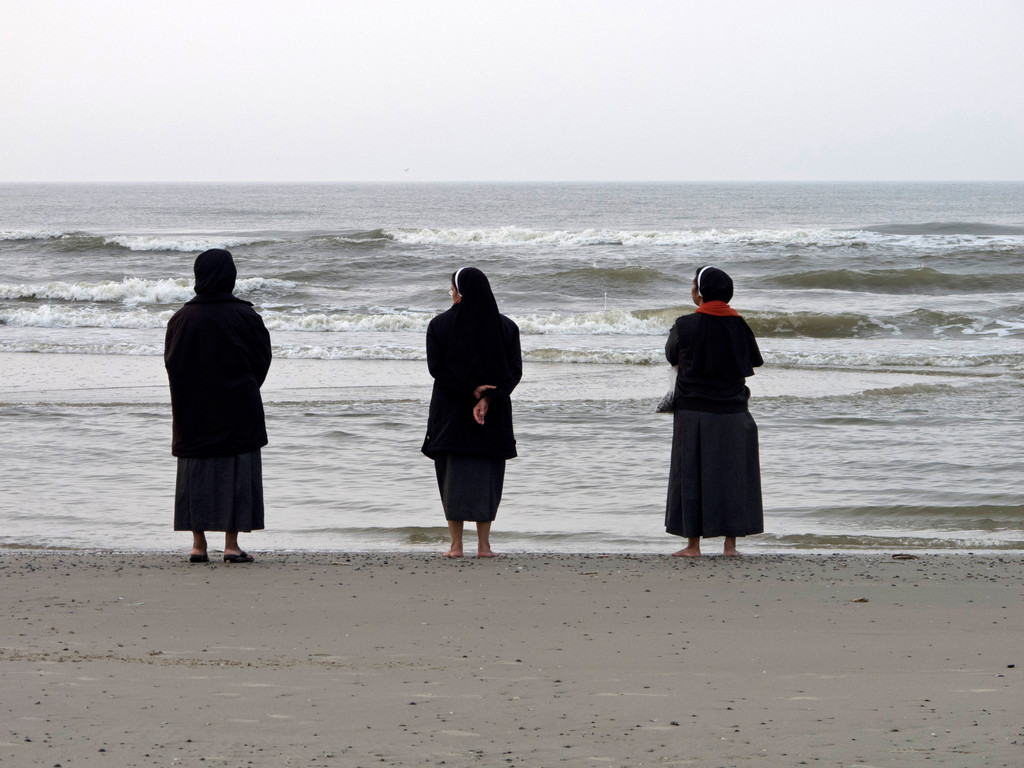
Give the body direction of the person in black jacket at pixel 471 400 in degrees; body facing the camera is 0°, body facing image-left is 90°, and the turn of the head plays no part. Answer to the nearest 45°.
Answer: approximately 180°

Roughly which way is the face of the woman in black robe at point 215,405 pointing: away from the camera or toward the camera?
away from the camera

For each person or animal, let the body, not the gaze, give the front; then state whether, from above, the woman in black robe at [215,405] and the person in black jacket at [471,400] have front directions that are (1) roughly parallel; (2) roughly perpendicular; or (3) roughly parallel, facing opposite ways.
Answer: roughly parallel

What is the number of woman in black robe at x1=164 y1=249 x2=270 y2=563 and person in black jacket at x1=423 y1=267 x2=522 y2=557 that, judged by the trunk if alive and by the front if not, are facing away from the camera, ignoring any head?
2

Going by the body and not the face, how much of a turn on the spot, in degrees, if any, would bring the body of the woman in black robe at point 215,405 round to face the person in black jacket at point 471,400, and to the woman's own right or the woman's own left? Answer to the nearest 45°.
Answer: approximately 90° to the woman's own right

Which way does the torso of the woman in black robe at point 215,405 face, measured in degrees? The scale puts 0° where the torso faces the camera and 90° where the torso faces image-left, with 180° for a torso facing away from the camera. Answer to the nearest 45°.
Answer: approximately 180°

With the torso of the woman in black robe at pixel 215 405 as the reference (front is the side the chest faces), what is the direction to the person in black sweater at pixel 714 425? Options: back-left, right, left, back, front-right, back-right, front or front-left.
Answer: right

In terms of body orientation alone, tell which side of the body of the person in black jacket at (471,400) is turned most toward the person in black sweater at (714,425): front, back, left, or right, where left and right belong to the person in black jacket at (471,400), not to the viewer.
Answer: right
